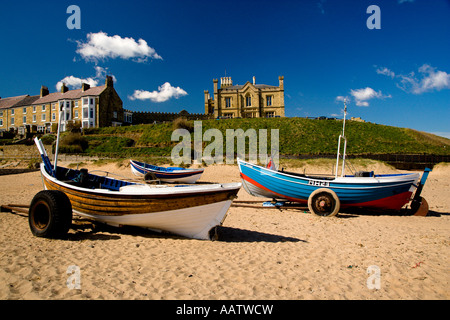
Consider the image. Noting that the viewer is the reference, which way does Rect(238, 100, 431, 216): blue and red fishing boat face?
facing to the left of the viewer

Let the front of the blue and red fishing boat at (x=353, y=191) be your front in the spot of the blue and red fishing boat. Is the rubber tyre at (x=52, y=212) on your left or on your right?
on your left

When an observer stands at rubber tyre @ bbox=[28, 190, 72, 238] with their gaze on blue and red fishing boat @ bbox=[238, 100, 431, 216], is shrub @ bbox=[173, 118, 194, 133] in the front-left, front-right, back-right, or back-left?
front-left

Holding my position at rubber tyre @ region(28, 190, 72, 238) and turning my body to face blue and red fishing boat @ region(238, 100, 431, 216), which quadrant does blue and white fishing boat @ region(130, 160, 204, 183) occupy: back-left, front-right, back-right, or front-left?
front-left

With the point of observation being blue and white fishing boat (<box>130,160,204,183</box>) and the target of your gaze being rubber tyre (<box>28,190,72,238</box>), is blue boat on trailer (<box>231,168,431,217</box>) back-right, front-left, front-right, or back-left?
front-left

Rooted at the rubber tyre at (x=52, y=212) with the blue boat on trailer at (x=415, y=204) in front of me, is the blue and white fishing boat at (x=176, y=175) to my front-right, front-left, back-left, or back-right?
front-left
